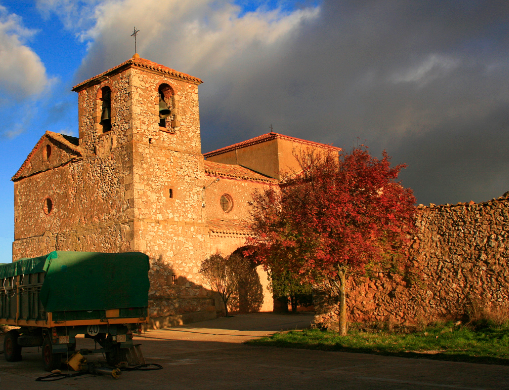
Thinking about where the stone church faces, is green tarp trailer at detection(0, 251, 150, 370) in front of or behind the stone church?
in front

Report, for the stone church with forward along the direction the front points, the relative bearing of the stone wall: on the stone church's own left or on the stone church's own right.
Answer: on the stone church's own left

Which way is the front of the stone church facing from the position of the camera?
facing the viewer and to the right of the viewer

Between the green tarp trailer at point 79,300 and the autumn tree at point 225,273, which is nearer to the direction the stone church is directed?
the green tarp trailer

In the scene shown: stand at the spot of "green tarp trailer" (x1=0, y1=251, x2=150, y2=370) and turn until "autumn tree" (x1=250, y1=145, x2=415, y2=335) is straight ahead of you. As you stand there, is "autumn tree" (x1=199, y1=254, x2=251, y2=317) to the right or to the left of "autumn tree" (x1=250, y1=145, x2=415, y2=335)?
left
